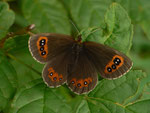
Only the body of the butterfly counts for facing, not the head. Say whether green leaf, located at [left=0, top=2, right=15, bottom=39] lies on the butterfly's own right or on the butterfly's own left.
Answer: on the butterfly's own left

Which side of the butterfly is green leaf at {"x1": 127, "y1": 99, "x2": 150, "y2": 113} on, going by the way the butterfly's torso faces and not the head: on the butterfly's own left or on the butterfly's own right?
on the butterfly's own right

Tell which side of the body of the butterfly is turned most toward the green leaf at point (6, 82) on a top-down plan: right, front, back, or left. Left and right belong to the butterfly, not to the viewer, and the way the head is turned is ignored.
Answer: left

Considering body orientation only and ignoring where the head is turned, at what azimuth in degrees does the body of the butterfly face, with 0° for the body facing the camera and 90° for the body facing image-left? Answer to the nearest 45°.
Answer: approximately 180°

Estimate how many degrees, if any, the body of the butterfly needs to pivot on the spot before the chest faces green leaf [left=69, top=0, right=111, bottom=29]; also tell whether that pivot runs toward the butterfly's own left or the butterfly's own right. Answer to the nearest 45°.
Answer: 0° — it already faces it

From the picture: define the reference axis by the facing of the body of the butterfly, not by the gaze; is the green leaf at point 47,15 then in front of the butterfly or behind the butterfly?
in front
